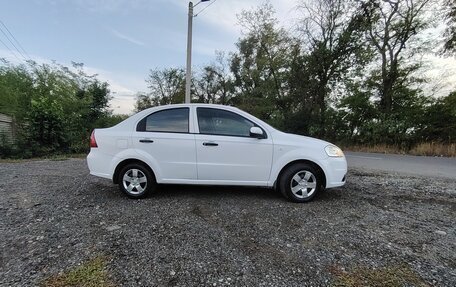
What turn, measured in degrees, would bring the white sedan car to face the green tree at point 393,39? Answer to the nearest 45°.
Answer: approximately 45° to its left

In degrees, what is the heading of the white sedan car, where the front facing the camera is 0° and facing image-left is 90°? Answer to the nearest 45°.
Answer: approximately 270°

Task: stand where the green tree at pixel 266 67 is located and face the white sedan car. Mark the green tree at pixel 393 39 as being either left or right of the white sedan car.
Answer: left

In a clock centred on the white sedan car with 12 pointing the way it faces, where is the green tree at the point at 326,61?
The green tree is roughly at 10 o'clock from the white sedan car.

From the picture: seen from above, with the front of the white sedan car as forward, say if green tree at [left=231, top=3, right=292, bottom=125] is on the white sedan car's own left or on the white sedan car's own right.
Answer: on the white sedan car's own left

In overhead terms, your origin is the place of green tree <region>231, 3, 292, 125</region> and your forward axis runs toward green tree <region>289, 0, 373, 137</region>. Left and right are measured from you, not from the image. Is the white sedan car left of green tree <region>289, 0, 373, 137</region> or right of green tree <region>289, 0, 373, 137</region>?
right
